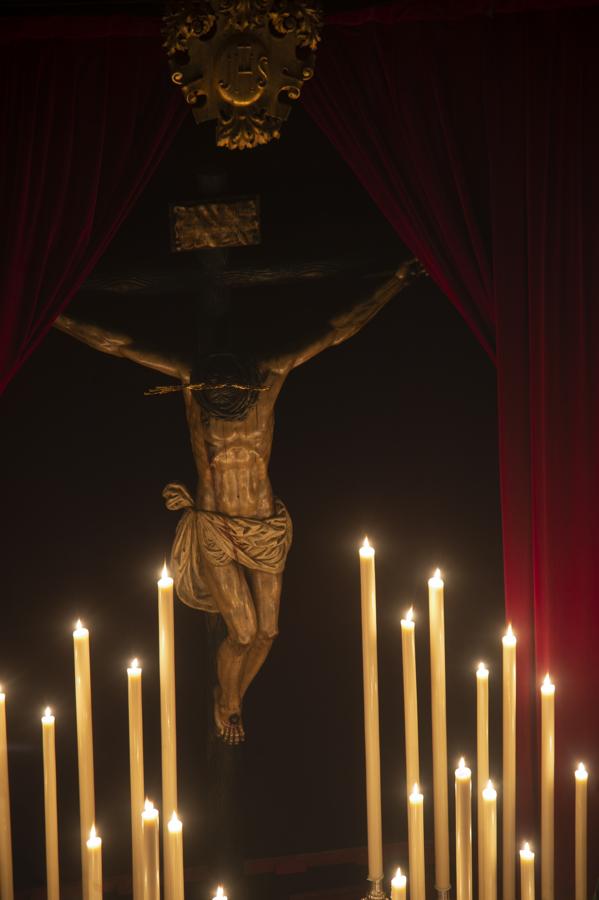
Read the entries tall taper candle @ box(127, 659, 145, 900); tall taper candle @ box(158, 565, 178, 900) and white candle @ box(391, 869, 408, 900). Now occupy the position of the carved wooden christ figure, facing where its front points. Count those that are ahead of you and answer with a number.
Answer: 3

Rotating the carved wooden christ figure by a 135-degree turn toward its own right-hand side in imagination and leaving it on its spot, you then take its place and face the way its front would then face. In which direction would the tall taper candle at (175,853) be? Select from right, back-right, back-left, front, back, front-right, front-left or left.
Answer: back-left

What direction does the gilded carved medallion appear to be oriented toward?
toward the camera

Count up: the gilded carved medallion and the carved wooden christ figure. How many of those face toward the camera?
2

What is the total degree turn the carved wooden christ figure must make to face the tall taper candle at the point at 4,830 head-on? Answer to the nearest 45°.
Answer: approximately 45° to its right

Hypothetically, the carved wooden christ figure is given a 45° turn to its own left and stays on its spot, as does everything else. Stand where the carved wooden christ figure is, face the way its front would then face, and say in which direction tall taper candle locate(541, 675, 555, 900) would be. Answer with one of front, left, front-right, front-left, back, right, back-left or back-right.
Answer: front

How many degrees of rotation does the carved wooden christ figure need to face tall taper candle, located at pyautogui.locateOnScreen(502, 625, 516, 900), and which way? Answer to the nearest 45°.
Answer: approximately 45° to its left

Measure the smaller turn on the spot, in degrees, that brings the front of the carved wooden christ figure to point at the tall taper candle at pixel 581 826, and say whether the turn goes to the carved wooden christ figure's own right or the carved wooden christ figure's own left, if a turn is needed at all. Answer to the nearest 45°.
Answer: approximately 45° to the carved wooden christ figure's own left

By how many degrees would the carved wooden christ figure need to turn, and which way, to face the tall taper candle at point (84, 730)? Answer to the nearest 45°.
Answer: approximately 45° to its right

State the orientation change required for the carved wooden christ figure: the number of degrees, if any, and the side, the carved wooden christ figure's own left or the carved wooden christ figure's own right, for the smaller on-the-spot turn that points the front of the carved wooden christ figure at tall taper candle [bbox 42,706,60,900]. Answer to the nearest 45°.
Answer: approximately 45° to the carved wooden christ figure's own right

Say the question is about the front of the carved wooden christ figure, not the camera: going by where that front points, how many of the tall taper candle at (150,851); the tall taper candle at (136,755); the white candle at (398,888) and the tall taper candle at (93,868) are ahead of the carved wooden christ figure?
4

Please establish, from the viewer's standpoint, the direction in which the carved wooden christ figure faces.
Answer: facing the viewer
